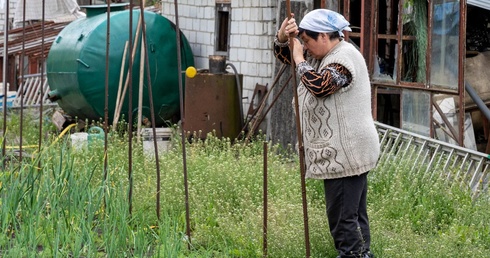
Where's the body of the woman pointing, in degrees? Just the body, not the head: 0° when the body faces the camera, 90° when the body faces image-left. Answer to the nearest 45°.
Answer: approximately 90°

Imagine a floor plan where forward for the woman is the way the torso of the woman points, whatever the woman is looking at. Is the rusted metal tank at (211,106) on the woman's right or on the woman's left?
on the woman's right

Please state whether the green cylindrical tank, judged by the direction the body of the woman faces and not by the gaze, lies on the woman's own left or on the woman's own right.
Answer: on the woman's own right

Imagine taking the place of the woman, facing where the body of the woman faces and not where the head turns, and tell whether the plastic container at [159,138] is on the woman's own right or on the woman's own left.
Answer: on the woman's own right

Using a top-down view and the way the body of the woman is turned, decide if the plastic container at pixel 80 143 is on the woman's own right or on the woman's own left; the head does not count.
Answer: on the woman's own right
